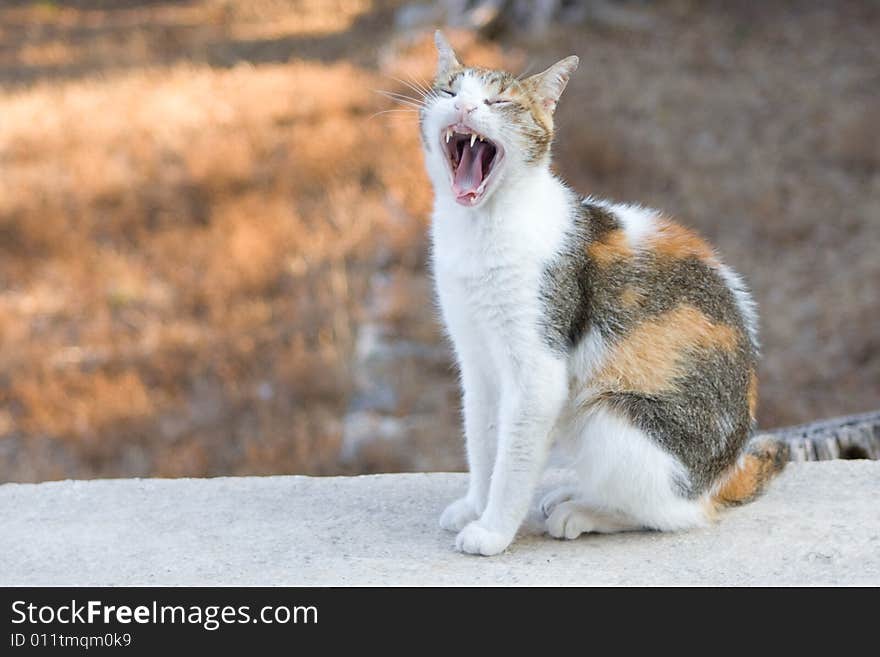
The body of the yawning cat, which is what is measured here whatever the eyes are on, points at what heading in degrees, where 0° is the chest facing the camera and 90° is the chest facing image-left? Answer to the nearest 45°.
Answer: approximately 45°
